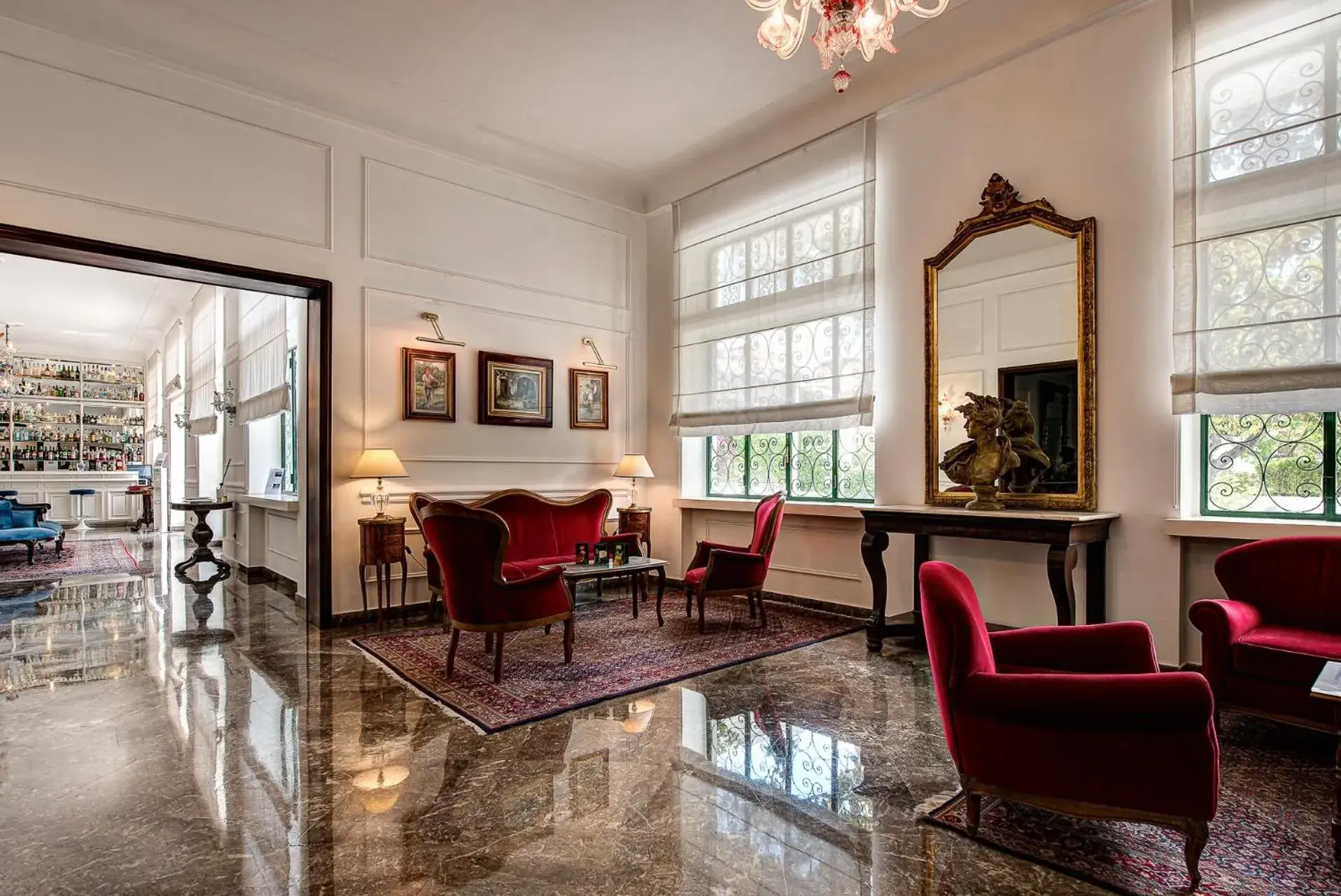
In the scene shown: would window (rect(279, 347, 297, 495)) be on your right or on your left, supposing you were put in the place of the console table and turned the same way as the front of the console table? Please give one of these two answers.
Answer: on your right

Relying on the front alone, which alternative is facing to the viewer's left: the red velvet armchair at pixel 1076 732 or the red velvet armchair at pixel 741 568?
the red velvet armchair at pixel 741 568

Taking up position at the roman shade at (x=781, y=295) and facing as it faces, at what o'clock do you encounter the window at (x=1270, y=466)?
The window is roughly at 9 o'clock from the roman shade.

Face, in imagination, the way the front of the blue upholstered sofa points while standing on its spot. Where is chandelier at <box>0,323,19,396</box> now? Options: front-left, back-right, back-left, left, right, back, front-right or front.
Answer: back-left

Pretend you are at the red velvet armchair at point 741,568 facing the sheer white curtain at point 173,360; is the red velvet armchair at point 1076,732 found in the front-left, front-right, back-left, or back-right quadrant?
back-left

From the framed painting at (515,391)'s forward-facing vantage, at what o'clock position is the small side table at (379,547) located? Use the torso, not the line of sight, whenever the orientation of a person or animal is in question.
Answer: The small side table is roughly at 3 o'clock from the framed painting.

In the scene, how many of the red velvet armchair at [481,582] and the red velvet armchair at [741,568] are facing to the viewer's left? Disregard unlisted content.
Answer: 1

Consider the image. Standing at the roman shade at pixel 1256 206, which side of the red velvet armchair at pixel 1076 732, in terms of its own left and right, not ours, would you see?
left

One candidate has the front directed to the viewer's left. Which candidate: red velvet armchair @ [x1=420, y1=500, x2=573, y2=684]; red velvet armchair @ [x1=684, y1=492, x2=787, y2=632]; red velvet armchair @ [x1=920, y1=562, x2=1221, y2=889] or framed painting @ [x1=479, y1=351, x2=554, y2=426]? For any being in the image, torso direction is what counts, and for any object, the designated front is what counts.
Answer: red velvet armchair @ [x1=684, y1=492, x2=787, y2=632]

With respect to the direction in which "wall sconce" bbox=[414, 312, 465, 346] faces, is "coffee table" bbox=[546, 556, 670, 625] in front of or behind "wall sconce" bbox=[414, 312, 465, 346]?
in front

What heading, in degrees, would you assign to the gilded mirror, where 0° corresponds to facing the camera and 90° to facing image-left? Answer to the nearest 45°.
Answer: approximately 45°

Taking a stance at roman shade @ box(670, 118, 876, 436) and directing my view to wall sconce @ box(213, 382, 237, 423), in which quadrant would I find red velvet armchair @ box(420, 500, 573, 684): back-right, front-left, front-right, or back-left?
front-left

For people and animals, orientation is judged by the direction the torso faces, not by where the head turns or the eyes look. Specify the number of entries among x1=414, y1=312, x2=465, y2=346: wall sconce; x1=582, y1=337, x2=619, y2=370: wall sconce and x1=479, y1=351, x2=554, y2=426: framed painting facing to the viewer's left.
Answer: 0

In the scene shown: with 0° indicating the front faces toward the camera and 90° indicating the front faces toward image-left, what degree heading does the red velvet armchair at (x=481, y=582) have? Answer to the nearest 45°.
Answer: approximately 225°

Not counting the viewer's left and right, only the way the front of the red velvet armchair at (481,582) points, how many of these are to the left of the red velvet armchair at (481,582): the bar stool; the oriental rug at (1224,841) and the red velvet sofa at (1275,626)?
1

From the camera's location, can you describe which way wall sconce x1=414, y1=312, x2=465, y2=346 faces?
facing the viewer and to the right of the viewer

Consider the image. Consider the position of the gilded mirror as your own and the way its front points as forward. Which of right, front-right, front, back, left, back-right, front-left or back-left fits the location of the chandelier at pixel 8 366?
front-right

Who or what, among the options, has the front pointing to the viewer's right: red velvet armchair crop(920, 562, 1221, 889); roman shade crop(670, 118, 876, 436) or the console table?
the red velvet armchair

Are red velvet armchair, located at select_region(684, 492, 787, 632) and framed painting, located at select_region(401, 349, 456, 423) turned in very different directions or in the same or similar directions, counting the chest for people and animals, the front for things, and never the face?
very different directions

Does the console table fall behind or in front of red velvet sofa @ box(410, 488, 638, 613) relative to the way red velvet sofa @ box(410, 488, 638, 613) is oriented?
in front
